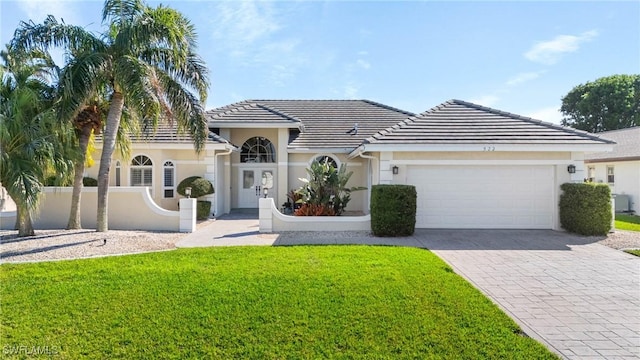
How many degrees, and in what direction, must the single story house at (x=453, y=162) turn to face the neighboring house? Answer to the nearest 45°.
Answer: approximately 135° to its left

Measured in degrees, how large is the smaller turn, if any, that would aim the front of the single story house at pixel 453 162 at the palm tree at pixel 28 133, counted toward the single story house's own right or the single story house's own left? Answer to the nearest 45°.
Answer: approximately 90° to the single story house's own right

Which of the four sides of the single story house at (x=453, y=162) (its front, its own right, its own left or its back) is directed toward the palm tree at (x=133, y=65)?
right

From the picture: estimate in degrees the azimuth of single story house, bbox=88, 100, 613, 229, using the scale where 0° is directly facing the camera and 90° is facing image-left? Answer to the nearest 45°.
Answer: approximately 0°

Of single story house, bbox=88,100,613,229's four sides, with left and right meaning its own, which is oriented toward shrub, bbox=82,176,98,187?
right

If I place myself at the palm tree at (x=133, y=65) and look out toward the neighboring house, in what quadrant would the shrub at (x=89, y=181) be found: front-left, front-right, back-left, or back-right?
back-left
